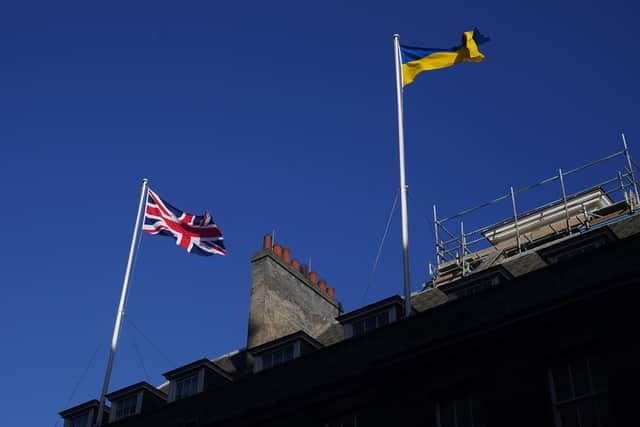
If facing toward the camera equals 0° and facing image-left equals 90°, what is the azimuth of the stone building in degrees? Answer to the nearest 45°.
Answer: approximately 45°
